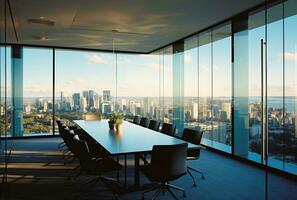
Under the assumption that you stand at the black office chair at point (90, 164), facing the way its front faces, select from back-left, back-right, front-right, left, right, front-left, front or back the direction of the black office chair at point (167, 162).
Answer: front-right

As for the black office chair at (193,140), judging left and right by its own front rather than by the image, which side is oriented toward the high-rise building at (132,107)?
right

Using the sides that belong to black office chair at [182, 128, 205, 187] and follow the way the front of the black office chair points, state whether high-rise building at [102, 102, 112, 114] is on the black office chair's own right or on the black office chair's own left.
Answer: on the black office chair's own right

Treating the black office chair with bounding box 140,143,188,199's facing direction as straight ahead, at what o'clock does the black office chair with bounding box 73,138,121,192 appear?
the black office chair with bounding box 73,138,121,192 is roughly at 11 o'clock from the black office chair with bounding box 140,143,188,199.

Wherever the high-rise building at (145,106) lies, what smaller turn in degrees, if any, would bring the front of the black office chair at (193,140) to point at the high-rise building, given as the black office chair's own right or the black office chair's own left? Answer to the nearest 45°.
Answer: approximately 135° to the black office chair's own right

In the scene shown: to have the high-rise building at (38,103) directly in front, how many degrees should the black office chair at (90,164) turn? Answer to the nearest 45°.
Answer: approximately 90° to its left

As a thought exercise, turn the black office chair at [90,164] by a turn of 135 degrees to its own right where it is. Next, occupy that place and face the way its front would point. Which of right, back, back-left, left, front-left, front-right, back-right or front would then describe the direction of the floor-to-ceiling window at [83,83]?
back-right

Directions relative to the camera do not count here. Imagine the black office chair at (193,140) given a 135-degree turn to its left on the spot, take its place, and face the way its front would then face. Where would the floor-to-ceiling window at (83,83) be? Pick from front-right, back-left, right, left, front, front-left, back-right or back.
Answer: back-left

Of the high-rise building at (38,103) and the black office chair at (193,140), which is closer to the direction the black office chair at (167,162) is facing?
the high-rise building

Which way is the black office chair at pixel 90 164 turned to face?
to the viewer's right

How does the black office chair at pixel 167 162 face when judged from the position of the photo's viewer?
facing away from the viewer and to the left of the viewer

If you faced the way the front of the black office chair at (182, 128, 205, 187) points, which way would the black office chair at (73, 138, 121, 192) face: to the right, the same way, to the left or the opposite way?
the opposite way

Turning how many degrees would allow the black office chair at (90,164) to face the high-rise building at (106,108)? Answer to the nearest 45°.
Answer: approximately 90° to its left

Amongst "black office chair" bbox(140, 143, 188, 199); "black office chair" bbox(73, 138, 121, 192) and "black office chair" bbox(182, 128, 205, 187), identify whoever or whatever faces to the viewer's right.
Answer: "black office chair" bbox(73, 138, 121, 192)

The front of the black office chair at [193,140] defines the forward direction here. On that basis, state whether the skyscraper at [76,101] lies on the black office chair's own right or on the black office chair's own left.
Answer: on the black office chair's own right

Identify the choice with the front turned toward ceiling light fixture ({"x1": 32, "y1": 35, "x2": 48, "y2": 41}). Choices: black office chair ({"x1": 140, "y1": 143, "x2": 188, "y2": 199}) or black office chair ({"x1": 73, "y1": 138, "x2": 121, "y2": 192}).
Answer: black office chair ({"x1": 140, "y1": 143, "x2": 188, "y2": 199})
